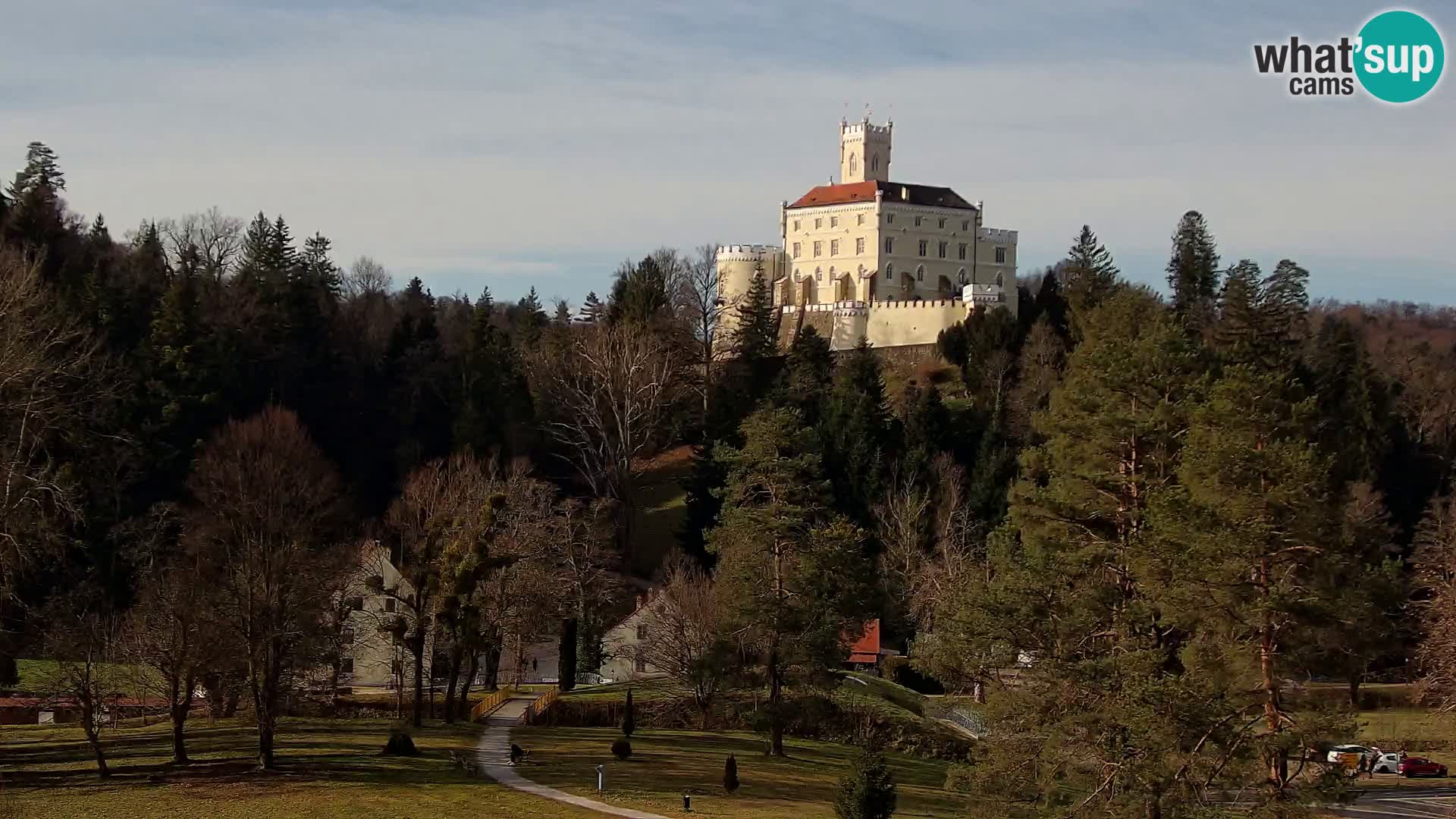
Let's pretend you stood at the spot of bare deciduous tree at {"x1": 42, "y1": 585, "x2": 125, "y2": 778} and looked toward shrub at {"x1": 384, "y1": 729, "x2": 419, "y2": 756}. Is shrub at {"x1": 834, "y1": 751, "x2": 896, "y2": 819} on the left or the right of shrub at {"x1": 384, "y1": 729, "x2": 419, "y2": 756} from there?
right

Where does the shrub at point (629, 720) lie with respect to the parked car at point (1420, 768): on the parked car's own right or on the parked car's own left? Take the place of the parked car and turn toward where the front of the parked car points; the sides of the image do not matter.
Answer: on the parked car's own right

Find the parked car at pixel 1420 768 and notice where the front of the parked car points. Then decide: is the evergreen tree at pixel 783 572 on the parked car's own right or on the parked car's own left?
on the parked car's own right

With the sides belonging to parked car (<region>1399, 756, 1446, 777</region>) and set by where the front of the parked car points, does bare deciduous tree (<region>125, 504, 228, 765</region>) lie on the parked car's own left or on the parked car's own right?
on the parked car's own right
